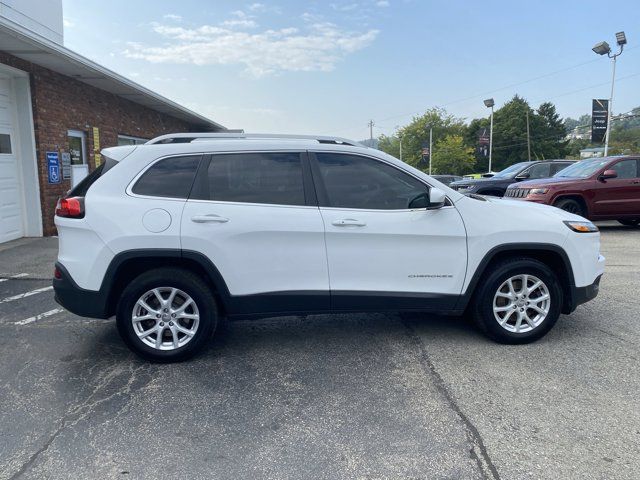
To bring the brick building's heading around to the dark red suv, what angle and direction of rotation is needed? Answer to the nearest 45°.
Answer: approximately 45° to its left

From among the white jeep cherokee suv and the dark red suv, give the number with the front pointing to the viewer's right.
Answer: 1

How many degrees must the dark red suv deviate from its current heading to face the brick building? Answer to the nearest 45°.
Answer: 0° — it already faces it

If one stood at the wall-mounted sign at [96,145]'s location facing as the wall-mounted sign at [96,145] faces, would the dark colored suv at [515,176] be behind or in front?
in front

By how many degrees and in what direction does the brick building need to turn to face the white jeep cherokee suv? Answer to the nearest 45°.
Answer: approximately 45° to its right

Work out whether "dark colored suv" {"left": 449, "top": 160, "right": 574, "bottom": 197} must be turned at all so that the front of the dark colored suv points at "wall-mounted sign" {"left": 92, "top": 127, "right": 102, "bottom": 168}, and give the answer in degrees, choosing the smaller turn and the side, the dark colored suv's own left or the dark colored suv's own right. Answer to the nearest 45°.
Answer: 0° — it already faces it

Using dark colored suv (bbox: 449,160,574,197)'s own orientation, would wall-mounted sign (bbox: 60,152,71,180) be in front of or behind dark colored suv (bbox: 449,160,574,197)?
in front

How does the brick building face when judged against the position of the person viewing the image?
facing the viewer and to the right of the viewer

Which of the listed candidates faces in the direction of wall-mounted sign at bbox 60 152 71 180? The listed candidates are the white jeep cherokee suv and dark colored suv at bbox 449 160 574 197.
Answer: the dark colored suv

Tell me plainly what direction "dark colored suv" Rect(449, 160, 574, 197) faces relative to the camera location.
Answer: facing the viewer and to the left of the viewer

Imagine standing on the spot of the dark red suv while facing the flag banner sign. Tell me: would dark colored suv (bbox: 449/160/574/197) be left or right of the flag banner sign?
left

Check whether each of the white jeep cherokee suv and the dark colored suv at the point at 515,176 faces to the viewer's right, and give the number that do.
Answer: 1

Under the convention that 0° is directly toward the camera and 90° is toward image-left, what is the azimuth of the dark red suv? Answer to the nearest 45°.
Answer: approximately 45°

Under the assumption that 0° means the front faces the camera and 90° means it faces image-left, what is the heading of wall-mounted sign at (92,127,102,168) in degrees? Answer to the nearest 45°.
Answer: approximately 315°

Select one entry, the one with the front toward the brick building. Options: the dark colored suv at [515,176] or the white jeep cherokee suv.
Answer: the dark colored suv

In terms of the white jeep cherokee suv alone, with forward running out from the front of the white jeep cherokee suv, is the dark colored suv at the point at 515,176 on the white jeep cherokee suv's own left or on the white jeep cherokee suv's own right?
on the white jeep cherokee suv's own left

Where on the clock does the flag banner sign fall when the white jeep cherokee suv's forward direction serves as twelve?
The flag banner sign is roughly at 10 o'clock from the white jeep cherokee suv.

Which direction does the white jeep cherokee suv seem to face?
to the viewer's right

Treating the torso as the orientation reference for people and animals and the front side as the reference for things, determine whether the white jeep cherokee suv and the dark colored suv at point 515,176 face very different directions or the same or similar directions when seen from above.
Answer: very different directions

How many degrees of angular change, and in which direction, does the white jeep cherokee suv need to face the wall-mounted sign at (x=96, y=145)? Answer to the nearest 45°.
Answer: approximately 135° to its left
